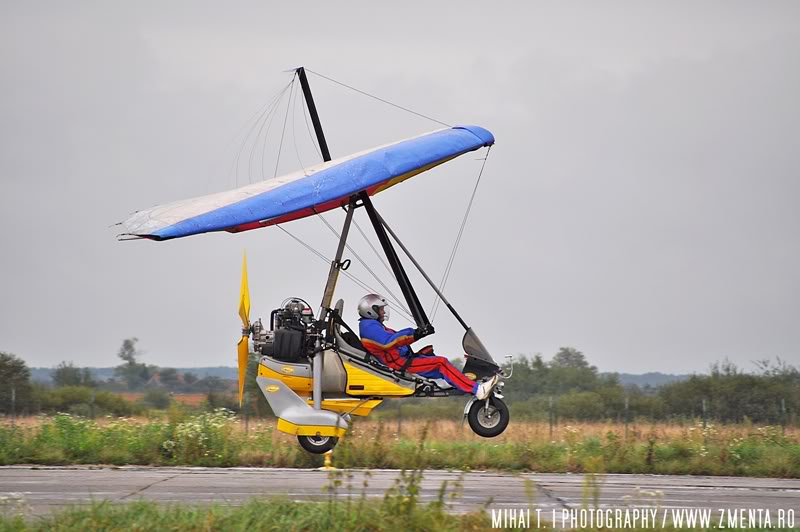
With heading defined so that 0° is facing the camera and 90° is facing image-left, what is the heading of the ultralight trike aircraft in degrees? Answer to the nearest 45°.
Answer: approximately 270°

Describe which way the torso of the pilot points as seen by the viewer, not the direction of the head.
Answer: to the viewer's right

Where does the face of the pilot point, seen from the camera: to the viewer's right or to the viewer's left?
to the viewer's right

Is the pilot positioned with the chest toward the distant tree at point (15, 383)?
no

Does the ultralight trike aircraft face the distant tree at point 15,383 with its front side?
no
